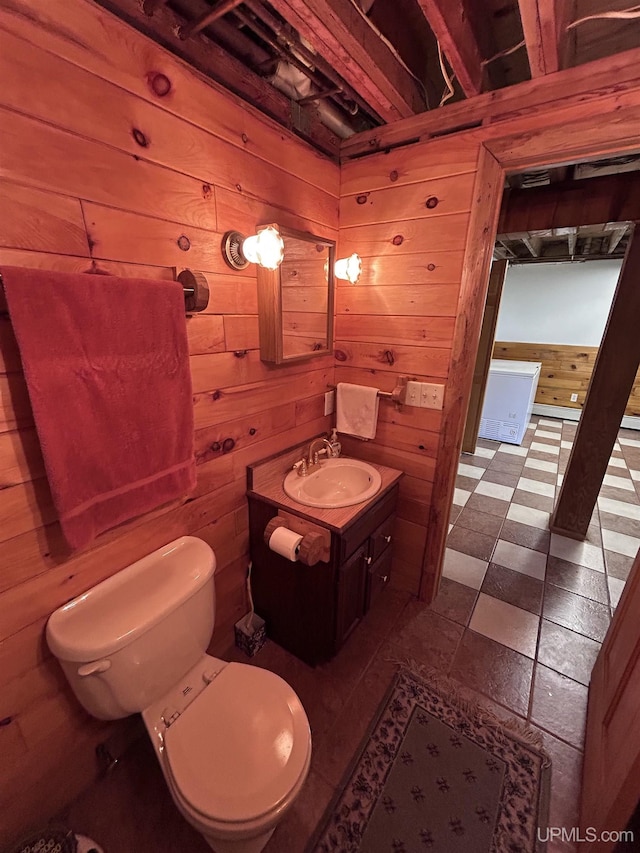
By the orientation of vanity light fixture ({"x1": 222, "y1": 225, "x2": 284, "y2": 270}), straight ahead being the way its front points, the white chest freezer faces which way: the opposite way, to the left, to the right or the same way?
to the right

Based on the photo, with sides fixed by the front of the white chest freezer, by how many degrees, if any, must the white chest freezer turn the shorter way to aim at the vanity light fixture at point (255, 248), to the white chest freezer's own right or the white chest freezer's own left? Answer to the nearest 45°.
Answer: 0° — it already faces it

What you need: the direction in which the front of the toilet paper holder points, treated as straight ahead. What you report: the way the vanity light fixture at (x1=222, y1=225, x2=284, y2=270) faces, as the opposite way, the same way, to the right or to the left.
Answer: to the left

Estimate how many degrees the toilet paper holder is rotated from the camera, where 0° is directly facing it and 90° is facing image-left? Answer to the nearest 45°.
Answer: approximately 45°

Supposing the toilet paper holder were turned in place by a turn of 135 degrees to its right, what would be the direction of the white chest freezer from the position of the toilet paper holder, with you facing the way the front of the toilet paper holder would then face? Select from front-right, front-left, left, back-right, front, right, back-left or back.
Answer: front-right

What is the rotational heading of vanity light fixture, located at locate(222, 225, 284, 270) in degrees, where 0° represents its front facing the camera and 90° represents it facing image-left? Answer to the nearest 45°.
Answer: approximately 315°

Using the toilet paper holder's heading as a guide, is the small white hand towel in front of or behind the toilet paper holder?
behind

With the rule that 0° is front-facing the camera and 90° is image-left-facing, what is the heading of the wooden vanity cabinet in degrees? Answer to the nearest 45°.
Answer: approximately 315°
